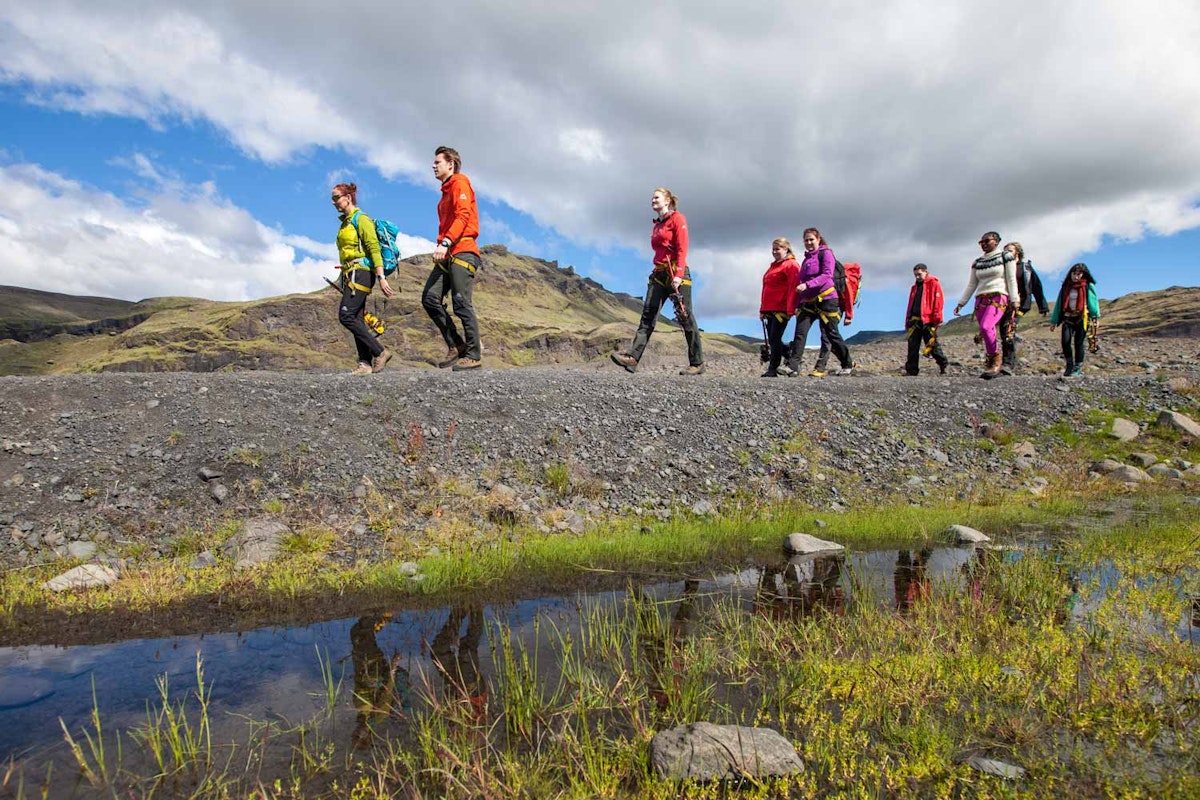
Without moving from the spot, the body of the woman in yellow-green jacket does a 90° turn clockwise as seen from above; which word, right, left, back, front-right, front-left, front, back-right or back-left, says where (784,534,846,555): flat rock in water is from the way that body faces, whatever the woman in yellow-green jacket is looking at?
back-right

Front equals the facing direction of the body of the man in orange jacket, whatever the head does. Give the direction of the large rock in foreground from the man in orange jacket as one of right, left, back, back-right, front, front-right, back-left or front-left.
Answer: left

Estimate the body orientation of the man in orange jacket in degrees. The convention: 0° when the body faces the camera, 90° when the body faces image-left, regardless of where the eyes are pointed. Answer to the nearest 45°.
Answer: approximately 90°

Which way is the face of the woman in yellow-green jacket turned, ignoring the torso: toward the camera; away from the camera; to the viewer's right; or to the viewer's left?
to the viewer's left

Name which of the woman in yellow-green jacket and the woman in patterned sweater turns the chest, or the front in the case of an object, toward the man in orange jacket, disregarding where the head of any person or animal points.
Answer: the woman in patterned sweater

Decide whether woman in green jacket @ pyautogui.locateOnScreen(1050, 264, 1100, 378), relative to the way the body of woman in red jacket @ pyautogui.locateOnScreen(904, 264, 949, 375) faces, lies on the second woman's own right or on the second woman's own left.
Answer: on the second woman's own left

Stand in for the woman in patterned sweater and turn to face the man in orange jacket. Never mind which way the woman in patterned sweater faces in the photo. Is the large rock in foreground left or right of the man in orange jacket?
left

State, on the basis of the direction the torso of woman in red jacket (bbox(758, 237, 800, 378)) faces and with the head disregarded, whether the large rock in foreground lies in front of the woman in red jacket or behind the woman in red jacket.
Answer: in front

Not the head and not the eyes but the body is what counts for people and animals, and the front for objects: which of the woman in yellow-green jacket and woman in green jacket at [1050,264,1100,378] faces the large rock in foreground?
the woman in green jacket

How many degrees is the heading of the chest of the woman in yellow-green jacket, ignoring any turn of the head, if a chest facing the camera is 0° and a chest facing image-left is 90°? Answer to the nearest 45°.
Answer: approximately 90°

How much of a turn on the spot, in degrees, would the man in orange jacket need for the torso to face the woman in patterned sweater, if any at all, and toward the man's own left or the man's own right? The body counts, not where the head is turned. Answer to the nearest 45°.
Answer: approximately 180°

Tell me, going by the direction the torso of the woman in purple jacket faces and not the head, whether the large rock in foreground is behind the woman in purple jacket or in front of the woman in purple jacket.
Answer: in front

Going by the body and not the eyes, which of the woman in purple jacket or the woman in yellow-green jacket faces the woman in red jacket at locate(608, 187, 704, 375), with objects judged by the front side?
the woman in purple jacket

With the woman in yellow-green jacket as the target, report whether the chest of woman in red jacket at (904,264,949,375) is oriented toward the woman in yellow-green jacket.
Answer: yes

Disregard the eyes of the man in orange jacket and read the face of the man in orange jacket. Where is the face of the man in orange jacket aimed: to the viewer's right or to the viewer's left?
to the viewer's left
